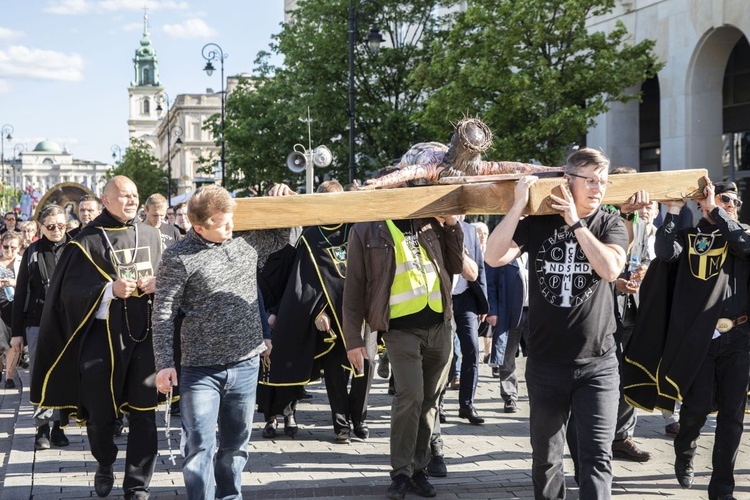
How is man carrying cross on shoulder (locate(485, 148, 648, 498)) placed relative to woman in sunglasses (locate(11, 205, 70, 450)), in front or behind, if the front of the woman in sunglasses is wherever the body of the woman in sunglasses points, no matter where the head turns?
in front

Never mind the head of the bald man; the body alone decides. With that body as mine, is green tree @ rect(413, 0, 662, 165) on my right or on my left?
on my left

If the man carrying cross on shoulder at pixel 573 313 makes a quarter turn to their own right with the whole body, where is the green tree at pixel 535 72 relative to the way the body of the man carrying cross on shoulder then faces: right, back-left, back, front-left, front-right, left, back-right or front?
right

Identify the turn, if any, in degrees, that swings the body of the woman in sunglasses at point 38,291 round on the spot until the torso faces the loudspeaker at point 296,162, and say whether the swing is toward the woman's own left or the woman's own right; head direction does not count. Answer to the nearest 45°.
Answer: approximately 135° to the woman's own left

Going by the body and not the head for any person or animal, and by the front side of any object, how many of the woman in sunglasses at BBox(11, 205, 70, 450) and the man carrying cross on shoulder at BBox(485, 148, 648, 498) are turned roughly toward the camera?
2
